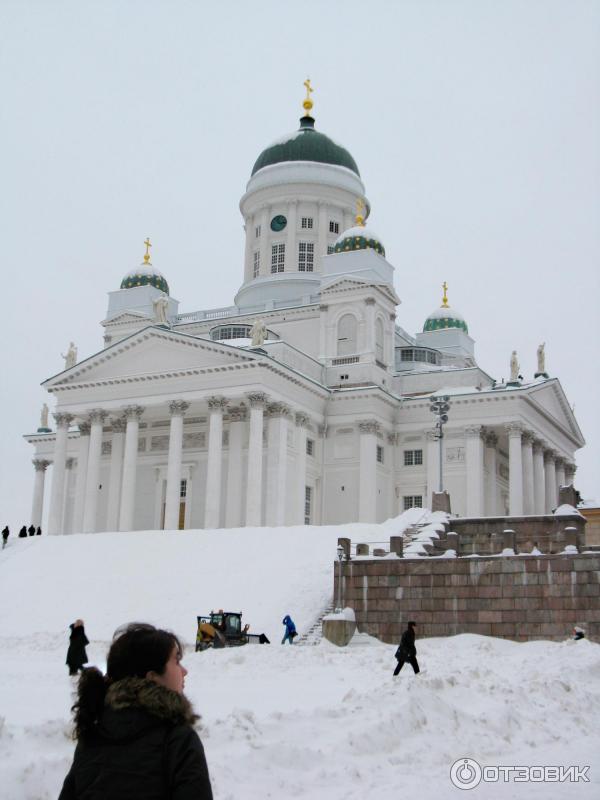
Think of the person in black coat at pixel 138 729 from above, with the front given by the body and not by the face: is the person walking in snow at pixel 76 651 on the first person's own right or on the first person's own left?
on the first person's own left

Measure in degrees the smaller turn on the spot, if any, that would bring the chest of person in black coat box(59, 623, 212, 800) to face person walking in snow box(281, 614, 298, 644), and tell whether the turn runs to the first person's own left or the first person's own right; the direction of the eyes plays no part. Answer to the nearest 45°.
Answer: approximately 45° to the first person's own left

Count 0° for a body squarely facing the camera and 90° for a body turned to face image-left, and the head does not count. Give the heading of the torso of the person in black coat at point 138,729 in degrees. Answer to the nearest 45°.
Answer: approximately 225°
